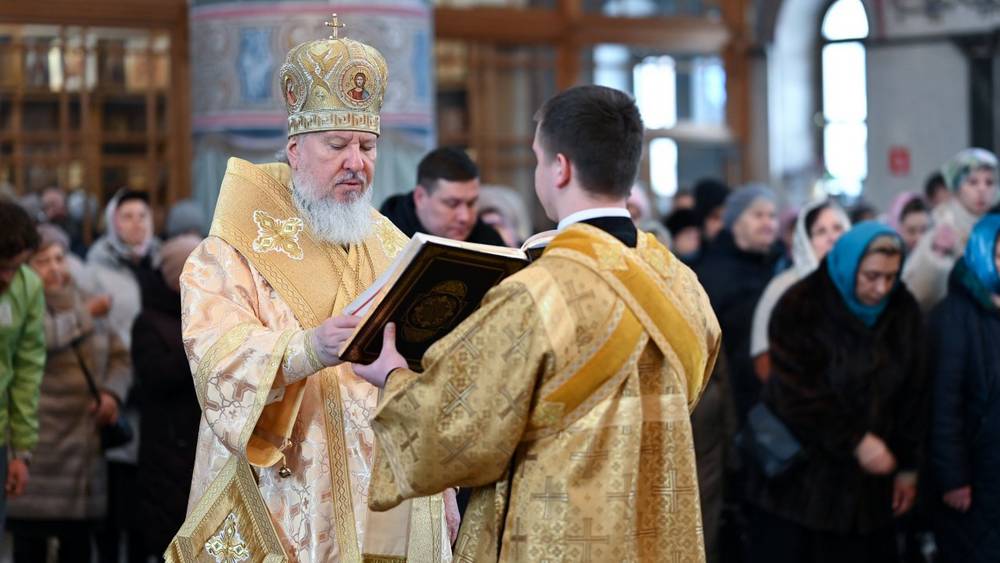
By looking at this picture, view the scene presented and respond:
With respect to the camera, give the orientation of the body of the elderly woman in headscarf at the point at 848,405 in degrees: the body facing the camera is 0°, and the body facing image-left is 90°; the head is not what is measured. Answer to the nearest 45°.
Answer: approximately 315°

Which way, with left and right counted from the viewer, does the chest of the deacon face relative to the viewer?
facing away from the viewer and to the left of the viewer

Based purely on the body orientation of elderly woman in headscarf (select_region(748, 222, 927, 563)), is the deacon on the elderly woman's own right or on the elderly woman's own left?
on the elderly woman's own right

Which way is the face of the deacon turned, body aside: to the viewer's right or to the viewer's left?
to the viewer's left

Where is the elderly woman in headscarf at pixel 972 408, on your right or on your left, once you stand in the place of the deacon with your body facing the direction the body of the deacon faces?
on your right

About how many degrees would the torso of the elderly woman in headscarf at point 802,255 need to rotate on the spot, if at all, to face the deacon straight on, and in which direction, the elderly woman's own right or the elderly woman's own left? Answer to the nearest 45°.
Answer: approximately 45° to the elderly woman's own right
